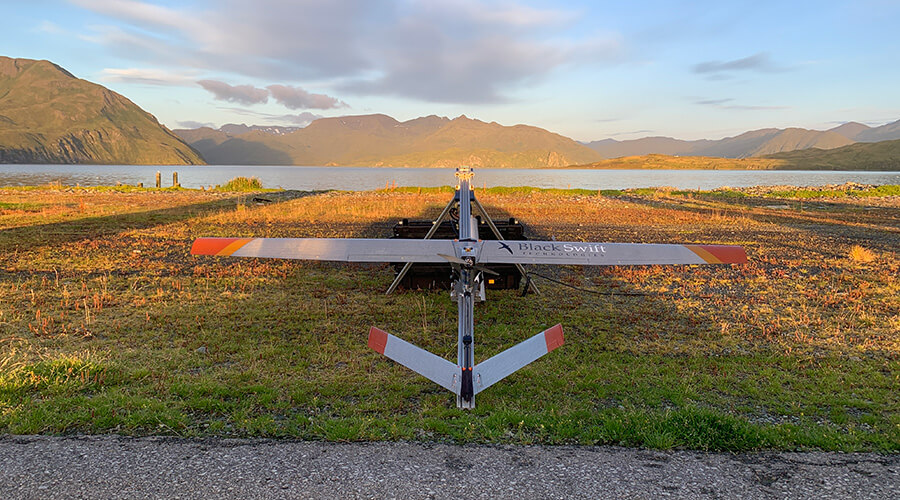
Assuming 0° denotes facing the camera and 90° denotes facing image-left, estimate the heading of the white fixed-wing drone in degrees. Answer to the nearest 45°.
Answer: approximately 180°
